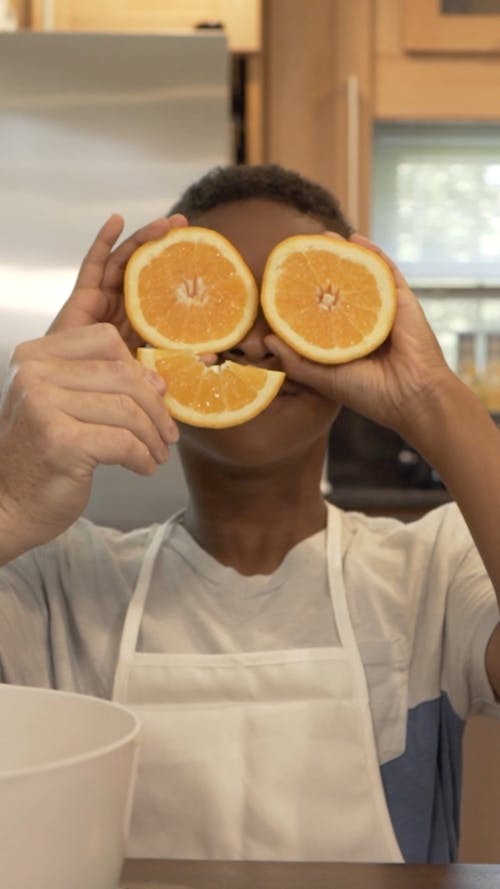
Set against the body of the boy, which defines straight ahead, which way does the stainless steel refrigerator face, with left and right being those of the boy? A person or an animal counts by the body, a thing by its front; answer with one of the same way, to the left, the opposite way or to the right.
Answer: the same way

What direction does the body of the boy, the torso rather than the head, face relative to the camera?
toward the camera

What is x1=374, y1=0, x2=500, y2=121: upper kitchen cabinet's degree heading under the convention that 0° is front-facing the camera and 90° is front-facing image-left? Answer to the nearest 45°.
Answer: approximately 0°

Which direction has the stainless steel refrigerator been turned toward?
toward the camera

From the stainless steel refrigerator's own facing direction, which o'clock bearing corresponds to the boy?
The boy is roughly at 12 o'clock from the stainless steel refrigerator.

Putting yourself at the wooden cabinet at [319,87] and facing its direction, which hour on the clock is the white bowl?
The white bowl is roughly at 12 o'clock from the wooden cabinet.

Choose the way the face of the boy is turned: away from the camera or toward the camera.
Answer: toward the camera

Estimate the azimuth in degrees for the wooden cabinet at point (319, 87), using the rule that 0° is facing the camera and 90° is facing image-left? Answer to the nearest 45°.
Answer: approximately 0°

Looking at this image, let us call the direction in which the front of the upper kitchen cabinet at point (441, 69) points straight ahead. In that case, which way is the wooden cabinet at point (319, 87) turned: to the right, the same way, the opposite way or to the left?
the same way

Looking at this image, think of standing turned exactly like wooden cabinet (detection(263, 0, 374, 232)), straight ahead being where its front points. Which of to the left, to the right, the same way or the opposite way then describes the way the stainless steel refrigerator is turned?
the same way

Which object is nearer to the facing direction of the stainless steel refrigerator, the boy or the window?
the boy

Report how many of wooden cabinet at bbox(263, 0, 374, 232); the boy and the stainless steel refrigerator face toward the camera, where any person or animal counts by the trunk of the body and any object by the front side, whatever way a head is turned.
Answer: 3
